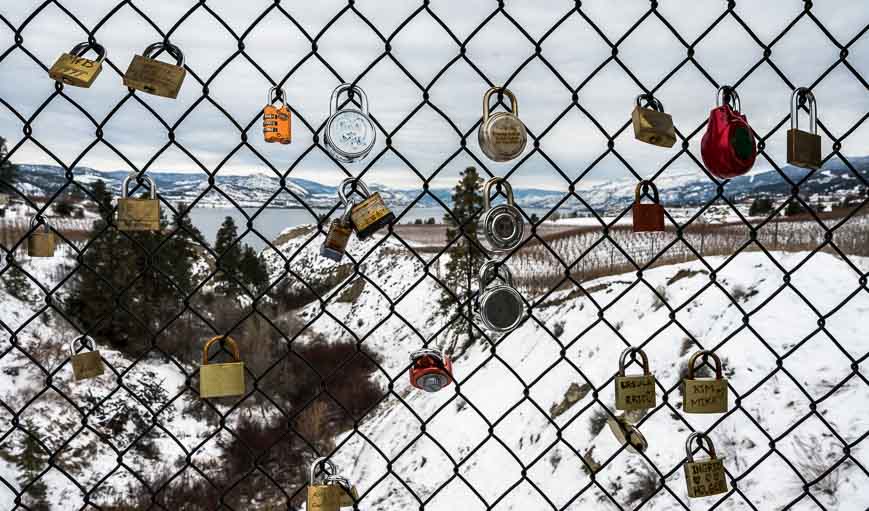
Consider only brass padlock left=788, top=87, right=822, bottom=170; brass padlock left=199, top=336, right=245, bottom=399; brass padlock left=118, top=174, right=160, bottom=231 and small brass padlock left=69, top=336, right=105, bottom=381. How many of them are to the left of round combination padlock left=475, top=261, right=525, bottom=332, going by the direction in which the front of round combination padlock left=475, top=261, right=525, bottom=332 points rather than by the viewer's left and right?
1

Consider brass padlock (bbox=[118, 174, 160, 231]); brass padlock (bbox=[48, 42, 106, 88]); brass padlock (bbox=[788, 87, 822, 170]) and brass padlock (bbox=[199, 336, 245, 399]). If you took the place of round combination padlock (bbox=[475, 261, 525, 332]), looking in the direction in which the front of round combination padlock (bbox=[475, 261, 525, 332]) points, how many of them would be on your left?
1

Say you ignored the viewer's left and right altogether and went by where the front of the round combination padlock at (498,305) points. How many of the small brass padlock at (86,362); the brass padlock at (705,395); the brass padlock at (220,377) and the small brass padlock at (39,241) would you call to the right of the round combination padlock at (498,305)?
3

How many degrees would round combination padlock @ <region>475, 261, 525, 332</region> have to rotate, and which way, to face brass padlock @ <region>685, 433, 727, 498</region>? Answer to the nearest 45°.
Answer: approximately 135° to its left

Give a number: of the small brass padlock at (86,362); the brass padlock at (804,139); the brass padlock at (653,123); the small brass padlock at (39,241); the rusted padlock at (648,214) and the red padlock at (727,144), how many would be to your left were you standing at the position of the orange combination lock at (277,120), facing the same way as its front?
4

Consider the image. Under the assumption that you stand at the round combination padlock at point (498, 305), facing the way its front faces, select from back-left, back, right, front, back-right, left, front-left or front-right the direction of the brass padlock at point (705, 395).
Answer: back-left

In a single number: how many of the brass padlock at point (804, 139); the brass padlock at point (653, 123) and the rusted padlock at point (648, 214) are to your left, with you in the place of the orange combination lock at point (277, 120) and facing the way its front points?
3

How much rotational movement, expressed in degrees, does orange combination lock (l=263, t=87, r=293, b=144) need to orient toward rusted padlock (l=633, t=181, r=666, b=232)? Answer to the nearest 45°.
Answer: approximately 90° to its left

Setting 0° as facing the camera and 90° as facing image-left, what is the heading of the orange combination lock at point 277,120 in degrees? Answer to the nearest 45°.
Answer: approximately 0°

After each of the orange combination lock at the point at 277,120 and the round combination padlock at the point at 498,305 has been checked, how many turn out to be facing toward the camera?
2
